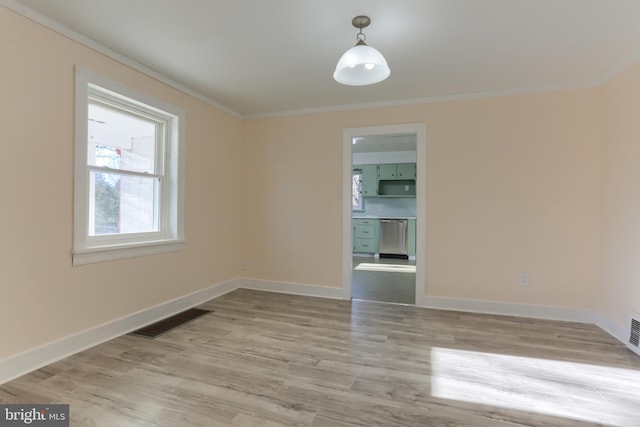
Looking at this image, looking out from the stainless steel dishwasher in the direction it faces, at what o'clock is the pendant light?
The pendant light is roughly at 12 o'clock from the stainless steel dishwasher.

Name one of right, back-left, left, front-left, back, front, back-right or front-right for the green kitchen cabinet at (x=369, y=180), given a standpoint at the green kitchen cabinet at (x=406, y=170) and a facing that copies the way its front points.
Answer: right

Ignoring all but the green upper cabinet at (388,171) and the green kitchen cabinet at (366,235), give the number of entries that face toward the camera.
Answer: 2

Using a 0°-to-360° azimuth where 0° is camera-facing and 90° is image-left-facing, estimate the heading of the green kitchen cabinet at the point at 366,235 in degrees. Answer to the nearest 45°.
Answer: approximately 0°

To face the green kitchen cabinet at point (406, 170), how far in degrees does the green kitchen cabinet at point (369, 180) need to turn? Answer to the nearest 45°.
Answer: approximately 90° to its left

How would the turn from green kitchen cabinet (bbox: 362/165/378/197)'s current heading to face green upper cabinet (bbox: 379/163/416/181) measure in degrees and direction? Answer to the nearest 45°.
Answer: approximately 90° to its left

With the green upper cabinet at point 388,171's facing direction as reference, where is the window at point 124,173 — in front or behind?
in front

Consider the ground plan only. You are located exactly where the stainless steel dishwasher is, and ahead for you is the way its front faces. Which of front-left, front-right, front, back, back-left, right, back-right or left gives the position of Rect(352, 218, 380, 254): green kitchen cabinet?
right
